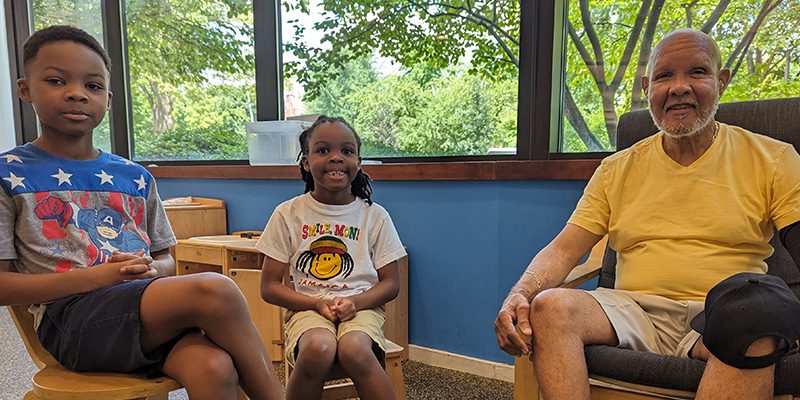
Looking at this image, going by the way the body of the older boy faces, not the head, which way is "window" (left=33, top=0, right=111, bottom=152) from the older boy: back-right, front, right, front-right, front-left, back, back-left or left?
back-left

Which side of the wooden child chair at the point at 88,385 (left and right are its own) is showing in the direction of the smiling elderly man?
front

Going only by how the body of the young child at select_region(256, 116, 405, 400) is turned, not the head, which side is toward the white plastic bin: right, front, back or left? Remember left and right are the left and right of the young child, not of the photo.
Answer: back

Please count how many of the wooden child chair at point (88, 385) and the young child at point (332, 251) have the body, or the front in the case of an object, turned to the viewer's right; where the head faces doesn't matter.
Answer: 1

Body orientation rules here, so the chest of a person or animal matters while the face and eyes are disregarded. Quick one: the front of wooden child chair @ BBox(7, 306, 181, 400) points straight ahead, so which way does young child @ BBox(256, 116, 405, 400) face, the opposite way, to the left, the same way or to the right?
to the right

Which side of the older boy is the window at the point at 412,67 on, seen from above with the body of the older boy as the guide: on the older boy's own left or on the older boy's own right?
on the older boy's own left

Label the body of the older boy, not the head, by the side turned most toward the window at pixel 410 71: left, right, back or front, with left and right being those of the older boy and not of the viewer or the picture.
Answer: left

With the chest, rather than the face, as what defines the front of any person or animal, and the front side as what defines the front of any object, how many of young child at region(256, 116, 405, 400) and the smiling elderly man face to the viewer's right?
0

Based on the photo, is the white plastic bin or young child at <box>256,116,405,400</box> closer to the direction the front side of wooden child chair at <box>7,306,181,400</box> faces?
the young child

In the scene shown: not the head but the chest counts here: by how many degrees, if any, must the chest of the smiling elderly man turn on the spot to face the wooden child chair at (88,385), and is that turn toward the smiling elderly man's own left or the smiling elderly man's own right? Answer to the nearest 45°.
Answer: approximately 45° to the smiling elderly man's own right
